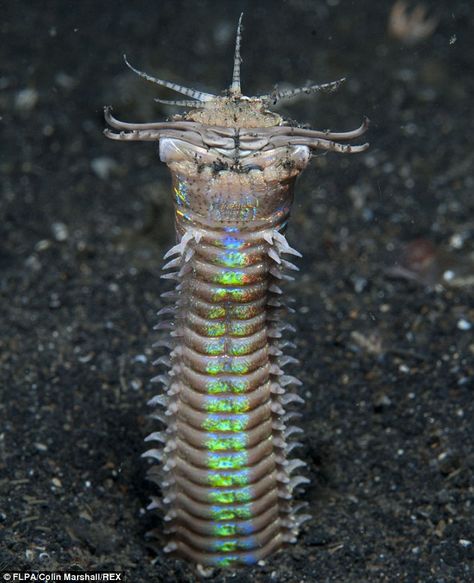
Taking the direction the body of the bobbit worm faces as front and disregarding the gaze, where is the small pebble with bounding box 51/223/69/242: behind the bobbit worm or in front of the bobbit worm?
behind

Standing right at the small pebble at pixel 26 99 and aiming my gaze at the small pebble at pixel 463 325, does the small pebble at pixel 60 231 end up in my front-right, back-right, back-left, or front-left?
front-right

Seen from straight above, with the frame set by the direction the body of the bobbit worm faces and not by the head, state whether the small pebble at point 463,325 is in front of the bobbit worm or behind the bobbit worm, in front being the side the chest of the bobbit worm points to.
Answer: behind

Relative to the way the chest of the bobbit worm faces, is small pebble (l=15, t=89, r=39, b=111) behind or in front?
behind

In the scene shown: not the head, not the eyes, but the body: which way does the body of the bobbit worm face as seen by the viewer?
toward the camera
